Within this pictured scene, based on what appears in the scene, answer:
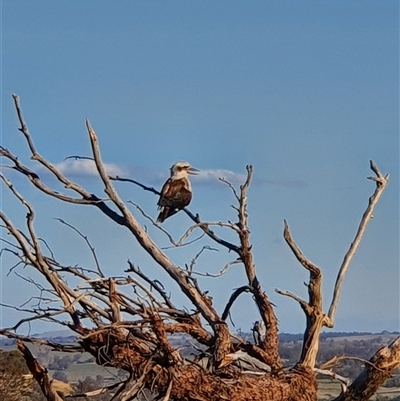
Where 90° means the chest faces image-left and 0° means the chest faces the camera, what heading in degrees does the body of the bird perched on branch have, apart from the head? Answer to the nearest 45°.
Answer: approximately 225°
